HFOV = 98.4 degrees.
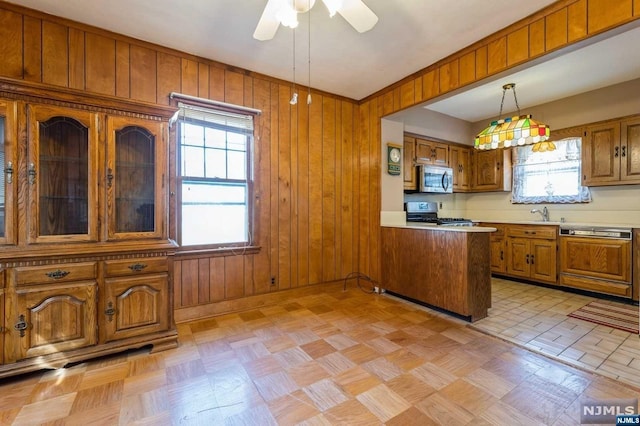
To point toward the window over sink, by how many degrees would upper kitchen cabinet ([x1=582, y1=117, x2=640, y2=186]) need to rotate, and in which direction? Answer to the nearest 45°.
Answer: approximately 135° to its right

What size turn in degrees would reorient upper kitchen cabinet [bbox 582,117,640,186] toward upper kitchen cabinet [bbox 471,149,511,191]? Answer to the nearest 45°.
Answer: approximately 90° to its right

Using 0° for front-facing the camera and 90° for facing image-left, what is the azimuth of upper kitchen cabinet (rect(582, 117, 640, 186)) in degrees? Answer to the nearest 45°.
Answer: approximately 0°

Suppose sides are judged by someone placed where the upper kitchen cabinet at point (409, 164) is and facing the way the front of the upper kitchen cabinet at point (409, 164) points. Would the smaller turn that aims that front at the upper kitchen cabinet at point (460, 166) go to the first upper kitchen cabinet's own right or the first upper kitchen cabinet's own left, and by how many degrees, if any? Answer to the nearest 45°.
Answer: approximately 90° to the first upper kitchen cabinet's own left

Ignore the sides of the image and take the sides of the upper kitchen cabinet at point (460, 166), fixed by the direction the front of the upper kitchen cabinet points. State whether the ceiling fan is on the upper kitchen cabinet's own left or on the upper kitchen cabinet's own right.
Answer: on the upper kitchen cabinet's own right

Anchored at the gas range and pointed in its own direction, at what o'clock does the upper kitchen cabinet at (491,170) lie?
The upper kitchen cabinet is roughly at 9 o'clock from the gas range.

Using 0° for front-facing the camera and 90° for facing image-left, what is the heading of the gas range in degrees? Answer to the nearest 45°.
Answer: approximately 315°

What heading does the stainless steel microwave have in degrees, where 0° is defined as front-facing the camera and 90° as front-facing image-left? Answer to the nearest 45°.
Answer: approximately 315°
